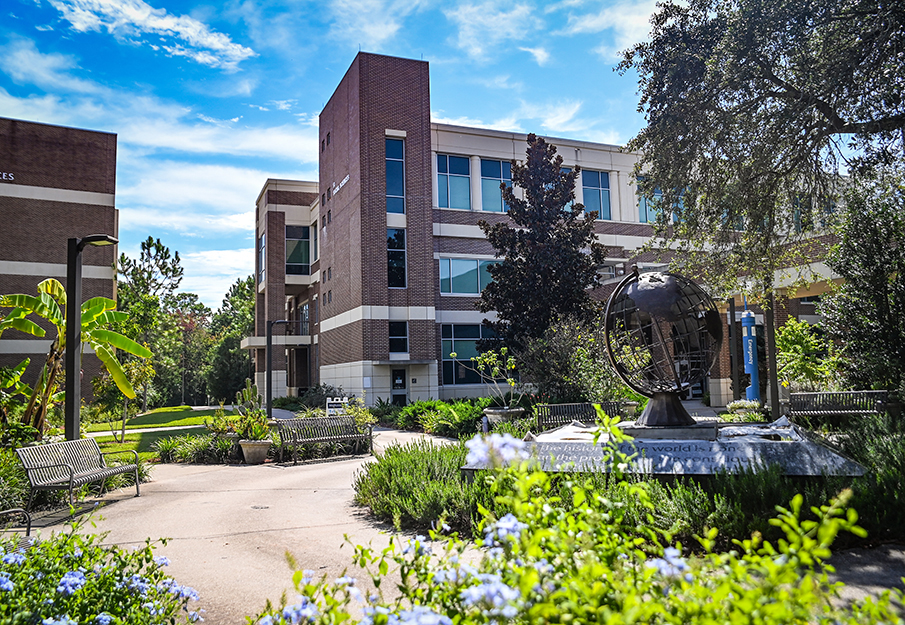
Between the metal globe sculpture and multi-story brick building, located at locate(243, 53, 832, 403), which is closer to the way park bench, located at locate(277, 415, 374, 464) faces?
the metal globe sculpture

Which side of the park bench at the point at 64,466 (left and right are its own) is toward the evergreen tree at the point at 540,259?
left

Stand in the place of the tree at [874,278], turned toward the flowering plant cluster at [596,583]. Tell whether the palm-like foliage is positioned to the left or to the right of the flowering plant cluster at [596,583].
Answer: right

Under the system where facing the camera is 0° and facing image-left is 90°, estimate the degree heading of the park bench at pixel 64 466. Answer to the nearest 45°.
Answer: approximately 315°

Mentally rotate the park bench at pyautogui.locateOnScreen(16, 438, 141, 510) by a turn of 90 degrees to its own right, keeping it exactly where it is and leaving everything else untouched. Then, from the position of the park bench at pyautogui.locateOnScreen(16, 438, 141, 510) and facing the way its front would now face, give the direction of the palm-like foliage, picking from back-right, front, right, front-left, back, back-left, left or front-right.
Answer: back-right

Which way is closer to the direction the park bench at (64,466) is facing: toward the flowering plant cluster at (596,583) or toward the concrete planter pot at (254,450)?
the flowering plant cluster
